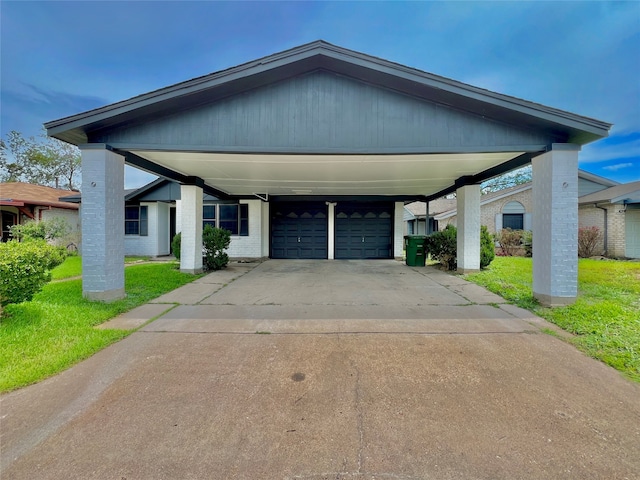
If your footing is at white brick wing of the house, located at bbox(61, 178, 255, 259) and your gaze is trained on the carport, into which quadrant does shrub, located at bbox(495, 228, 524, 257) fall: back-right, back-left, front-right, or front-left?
front-left

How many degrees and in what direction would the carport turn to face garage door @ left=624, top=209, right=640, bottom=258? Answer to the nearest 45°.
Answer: approximately 135° to its left

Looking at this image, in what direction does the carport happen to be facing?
toward the camera

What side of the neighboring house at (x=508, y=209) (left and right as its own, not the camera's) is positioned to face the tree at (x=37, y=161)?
right

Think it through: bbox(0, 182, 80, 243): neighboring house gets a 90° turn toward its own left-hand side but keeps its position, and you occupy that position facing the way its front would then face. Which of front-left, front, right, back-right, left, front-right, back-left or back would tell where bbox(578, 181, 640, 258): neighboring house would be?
front-right

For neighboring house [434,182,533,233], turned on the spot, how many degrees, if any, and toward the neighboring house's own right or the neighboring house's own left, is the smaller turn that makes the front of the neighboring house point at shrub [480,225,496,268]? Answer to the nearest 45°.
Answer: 0° — it already faces it

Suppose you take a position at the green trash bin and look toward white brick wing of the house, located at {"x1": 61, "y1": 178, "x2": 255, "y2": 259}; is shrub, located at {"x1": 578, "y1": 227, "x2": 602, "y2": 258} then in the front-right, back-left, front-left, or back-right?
back-right

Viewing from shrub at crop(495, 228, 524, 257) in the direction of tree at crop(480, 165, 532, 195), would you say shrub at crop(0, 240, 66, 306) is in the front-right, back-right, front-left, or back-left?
back-left

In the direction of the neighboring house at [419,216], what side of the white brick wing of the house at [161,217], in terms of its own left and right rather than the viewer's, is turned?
left

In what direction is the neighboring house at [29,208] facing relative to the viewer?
toward the camera

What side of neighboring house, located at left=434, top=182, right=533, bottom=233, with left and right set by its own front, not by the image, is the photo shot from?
front

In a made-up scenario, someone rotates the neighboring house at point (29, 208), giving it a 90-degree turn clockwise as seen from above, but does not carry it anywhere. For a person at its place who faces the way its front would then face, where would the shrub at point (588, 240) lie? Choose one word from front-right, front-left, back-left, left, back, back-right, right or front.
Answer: back-left

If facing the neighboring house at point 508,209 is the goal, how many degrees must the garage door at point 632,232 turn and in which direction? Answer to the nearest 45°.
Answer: approximately 90° to its right

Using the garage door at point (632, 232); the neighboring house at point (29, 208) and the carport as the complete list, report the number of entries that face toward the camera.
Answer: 3
